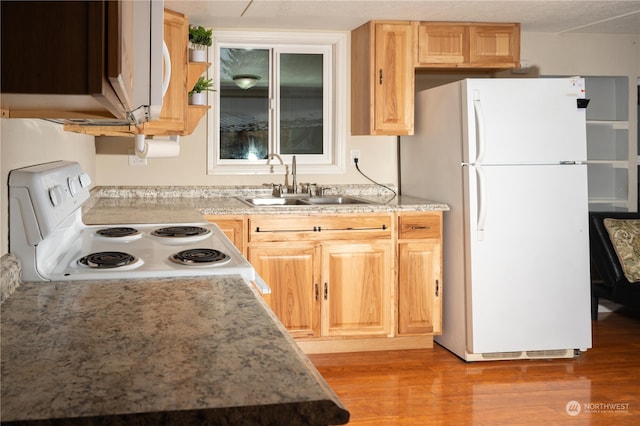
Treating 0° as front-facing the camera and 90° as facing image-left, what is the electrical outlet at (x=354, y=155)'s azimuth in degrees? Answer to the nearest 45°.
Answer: approximately 0°

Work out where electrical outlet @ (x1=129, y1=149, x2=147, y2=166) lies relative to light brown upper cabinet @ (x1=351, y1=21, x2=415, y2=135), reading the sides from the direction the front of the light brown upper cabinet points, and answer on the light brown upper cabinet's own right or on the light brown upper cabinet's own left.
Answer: on the light brown upper cabinet's own right

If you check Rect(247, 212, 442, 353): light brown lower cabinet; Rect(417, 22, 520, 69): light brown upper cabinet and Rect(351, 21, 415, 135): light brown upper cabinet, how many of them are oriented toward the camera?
3

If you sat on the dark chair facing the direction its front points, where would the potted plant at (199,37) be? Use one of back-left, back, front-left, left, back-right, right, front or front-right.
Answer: right

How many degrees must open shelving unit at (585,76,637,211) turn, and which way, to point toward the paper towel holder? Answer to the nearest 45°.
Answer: approximately 45° to its right

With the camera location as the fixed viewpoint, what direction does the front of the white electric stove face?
facing to the right of the viewer

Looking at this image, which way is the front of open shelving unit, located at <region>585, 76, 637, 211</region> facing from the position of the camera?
facing the viewer

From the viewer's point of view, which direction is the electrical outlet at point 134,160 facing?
toward the camera

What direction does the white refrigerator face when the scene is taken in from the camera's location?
facing the viewer and to the right of the viewer

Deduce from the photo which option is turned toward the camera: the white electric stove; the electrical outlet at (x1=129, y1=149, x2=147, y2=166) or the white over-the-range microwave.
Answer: the electrical outlet
